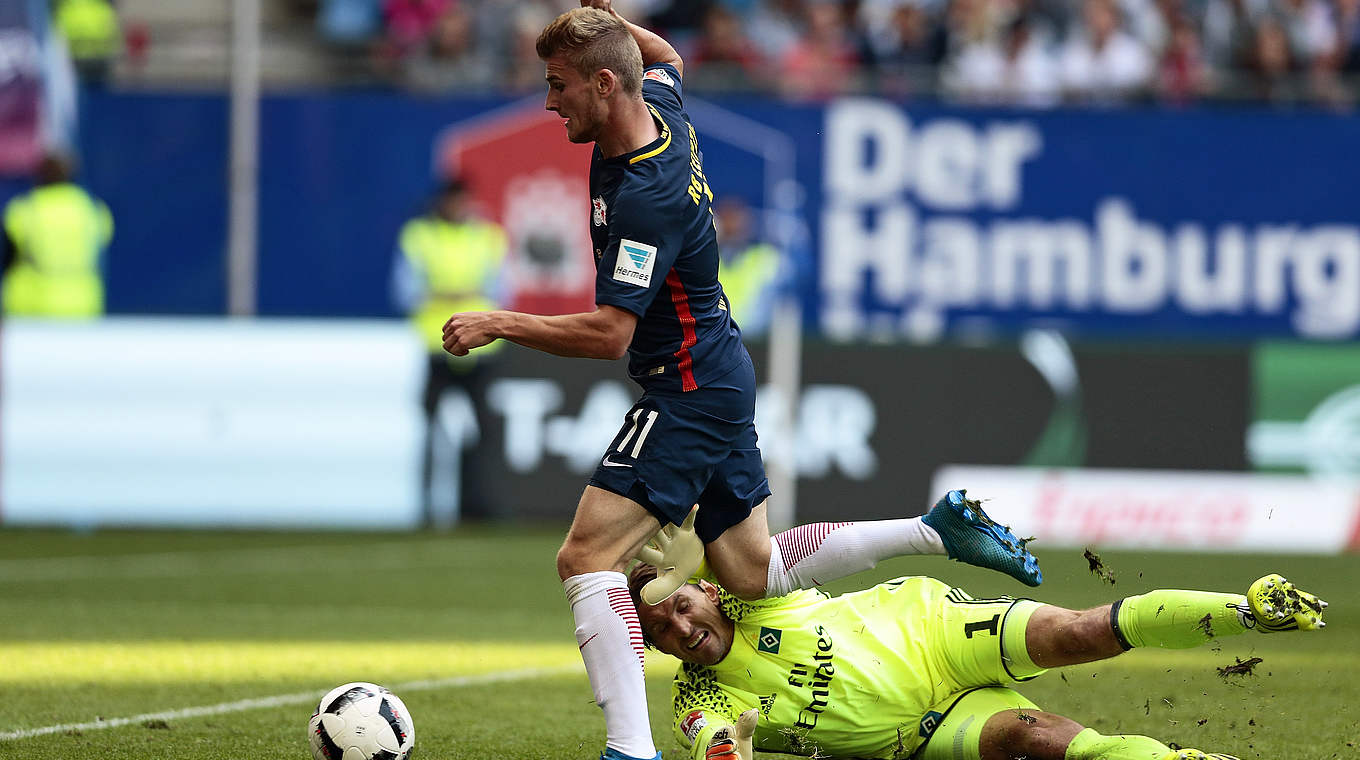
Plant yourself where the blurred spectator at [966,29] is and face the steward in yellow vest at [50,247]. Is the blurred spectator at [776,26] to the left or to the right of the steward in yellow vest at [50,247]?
right

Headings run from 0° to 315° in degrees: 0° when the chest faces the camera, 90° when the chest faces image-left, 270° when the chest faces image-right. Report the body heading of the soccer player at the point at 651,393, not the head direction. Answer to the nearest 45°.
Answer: approximately 90°

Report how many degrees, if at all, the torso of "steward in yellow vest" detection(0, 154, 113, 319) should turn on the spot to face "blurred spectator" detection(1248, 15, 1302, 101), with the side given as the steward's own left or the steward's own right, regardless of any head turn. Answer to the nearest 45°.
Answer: approximately 90° to the steward's own right

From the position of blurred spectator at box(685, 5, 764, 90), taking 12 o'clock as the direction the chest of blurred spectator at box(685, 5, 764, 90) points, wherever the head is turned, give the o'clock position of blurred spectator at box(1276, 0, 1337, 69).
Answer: blurred spectator at box(1276, 0, 1337, 69) is roughly at 9 o'clock from blurred spectator at box(685, 5, 764, 90).

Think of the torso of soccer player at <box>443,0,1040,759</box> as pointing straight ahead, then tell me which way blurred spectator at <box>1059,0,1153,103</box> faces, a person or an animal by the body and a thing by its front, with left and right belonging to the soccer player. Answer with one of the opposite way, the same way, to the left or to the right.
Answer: to the left

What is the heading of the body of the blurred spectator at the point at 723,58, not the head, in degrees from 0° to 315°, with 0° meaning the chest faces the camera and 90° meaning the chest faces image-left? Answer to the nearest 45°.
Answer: approximately 0°

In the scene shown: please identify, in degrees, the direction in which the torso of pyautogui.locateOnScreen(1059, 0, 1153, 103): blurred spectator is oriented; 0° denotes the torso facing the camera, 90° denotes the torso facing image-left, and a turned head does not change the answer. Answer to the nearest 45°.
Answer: approximately 0°

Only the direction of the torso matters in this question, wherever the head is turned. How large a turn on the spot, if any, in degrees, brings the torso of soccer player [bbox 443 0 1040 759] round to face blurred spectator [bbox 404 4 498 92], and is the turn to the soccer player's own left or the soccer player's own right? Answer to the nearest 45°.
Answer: approximately 90° to the soccer player's own right

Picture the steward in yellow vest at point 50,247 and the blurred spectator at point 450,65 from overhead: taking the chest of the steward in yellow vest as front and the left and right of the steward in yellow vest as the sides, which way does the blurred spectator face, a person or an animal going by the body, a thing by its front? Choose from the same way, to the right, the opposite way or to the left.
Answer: the opposite way

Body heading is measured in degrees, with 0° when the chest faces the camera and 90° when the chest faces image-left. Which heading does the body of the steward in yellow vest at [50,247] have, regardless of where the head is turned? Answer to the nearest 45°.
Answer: approximately 180°
